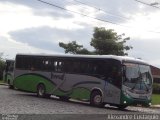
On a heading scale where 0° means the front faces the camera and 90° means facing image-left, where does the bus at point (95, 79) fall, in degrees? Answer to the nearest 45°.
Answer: approximately 315°
